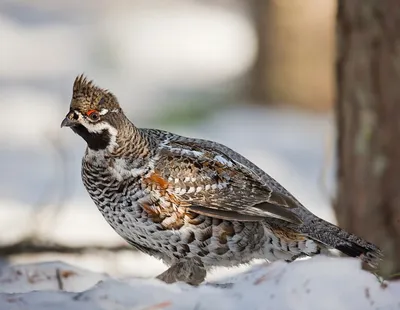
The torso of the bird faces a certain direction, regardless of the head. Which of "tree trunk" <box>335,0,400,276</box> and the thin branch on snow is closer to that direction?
the thin branch on snow

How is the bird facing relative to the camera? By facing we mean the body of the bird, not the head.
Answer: to the viewer's left

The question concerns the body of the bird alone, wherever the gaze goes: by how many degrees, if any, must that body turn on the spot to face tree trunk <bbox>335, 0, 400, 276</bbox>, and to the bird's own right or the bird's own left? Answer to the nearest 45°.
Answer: approximately 135° to the bird's own right

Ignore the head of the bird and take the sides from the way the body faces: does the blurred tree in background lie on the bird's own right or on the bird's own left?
on the bird's own right
